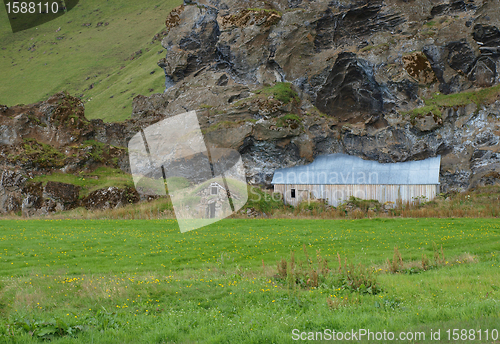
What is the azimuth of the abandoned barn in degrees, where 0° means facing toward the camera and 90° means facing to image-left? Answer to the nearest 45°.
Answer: approximately 0°

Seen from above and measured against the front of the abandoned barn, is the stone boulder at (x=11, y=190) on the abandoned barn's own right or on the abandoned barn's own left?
on the abandoned barn's own right
